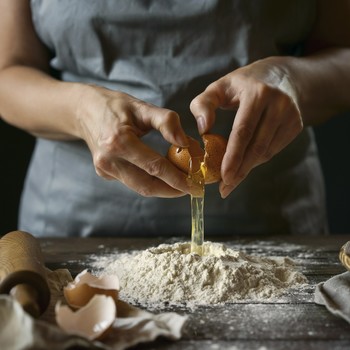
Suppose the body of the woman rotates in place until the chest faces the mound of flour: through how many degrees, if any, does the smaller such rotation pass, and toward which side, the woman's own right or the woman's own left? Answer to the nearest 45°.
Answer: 0° — they already face it

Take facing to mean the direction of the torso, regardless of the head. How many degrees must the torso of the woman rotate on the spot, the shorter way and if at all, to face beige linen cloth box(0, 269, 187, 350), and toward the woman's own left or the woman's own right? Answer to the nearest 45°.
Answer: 0° — they already face it

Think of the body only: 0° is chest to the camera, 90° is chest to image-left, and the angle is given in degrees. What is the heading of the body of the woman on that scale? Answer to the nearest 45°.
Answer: approximately 0°

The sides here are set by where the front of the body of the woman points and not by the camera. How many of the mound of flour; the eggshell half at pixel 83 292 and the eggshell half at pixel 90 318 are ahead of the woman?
3

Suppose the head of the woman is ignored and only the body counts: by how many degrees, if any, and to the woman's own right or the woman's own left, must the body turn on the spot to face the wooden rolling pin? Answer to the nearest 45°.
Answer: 0° — they already face it

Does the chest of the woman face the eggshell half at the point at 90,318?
yes

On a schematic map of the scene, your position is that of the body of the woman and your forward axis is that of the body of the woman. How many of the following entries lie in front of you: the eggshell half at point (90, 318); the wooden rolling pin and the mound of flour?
3
